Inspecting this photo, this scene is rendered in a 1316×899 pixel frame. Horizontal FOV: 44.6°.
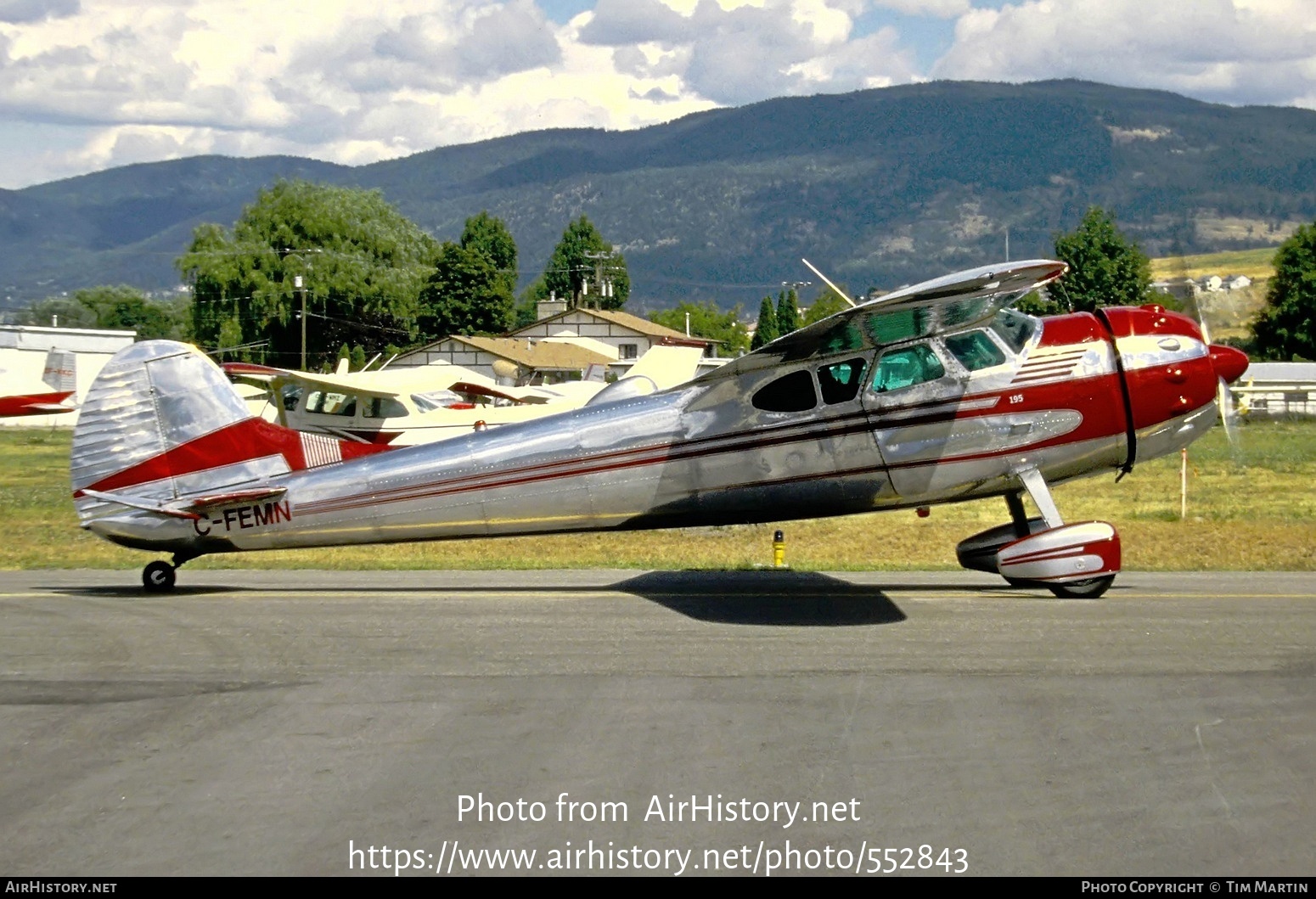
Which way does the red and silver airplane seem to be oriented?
to the viewer's right

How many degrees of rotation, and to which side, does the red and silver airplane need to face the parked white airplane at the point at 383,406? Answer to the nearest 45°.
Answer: approximately 90° to its left
